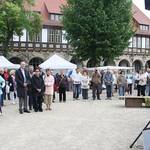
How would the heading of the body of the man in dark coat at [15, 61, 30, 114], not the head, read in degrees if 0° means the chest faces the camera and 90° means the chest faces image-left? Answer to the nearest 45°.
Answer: approximately 315°

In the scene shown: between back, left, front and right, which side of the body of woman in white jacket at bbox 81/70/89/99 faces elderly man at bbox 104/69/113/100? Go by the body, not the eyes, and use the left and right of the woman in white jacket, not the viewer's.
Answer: left

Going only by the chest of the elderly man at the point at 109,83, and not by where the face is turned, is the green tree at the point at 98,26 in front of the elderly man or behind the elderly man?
behind
